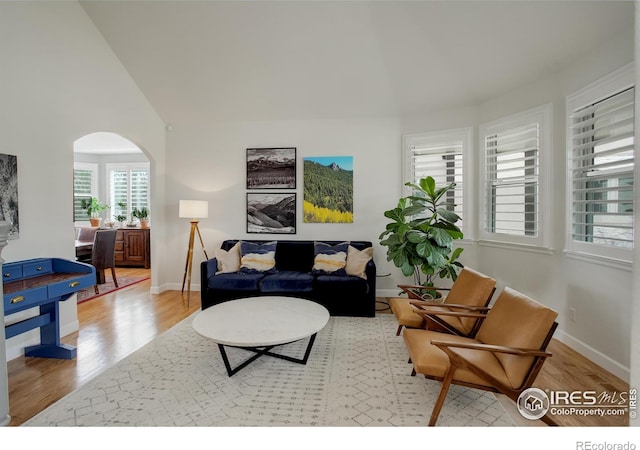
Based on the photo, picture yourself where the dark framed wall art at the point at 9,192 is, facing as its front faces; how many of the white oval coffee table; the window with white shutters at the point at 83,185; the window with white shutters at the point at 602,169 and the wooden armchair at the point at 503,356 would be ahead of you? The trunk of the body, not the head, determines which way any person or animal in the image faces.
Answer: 3

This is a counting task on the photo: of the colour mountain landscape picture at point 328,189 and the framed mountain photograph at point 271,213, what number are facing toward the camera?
2

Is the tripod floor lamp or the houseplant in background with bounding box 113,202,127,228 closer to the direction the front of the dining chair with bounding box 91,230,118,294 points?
the houseplant in background

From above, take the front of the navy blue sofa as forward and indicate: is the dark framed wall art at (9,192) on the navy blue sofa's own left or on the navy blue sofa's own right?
on the navy blue sofa's own right

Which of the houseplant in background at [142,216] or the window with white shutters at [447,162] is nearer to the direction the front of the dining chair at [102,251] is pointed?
the houseplant in background

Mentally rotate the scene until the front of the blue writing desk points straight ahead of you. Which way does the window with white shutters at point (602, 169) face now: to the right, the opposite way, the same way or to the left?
the opposite way

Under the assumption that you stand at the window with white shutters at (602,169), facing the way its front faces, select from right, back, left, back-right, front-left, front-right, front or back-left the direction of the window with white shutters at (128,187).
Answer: front-right

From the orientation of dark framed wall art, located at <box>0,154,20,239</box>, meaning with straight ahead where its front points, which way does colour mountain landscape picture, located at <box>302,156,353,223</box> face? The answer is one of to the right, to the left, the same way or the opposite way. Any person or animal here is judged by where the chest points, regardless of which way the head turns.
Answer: to the right

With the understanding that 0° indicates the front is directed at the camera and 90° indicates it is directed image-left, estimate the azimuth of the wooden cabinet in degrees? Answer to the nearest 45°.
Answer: approximately 0°

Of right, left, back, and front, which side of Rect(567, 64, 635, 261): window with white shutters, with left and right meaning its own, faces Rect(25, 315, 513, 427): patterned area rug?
front

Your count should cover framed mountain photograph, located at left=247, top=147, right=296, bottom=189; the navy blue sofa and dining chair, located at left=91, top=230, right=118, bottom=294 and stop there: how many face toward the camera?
2

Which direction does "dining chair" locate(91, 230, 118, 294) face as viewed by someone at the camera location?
facing away from the viewer and to the left of the viewer

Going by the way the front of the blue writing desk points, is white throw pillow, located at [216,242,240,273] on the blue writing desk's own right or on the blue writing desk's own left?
on the blue writing desk's own left
